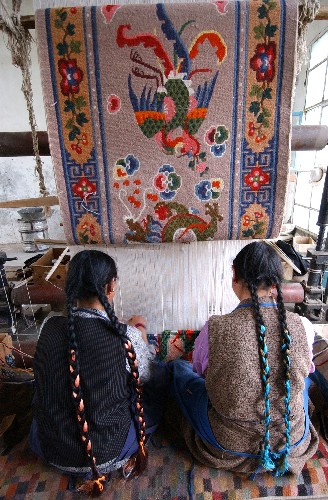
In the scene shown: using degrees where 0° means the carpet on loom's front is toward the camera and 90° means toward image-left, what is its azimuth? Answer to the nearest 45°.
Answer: approximately 0°

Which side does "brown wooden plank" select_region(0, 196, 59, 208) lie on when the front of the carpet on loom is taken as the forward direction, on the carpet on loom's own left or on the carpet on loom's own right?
on the carpet on loom's own right

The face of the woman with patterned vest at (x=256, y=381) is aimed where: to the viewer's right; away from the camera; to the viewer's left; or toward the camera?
away from the camera

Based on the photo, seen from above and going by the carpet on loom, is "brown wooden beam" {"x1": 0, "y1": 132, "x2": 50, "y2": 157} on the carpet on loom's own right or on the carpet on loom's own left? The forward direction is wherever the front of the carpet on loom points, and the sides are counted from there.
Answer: on the carpet on loom's own right
